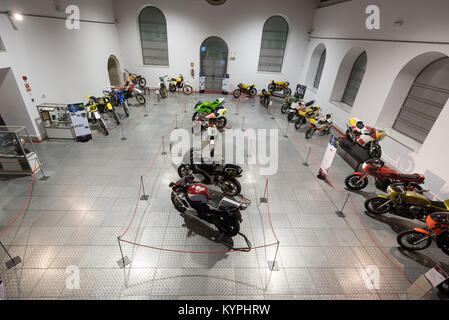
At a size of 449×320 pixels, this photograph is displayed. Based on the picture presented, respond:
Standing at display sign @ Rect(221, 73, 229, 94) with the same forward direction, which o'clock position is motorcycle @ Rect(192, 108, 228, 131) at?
The motorcycle is roughly at 12 o'clock from the display sign.

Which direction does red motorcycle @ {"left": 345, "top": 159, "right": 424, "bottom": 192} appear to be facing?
to the viewer's left

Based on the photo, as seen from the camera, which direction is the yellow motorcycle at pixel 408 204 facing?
to the viewer's left

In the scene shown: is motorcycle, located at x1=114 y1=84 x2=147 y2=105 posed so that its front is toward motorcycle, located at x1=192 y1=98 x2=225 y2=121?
yes

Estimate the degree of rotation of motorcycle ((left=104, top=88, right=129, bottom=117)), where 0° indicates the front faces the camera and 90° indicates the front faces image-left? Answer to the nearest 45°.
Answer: approximately 315°

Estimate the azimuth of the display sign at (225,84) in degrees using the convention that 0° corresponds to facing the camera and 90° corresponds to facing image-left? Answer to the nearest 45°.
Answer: approximately 0°

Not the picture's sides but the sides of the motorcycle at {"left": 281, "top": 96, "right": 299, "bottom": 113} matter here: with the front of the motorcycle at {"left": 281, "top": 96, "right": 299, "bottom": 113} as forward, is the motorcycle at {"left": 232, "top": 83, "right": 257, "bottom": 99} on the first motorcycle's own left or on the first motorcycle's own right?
on the first motorcycle's own right

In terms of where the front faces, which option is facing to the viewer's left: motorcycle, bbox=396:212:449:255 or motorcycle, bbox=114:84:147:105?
motorcycle, bbox=396:212:449:255

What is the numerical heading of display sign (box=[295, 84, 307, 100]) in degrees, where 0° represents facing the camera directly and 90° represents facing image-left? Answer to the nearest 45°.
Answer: approximately 0°

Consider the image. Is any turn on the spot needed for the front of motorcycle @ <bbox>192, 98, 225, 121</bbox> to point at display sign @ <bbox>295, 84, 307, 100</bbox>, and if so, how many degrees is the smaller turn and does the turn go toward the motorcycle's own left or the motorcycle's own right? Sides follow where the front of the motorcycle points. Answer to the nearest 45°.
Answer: approximately 180°
